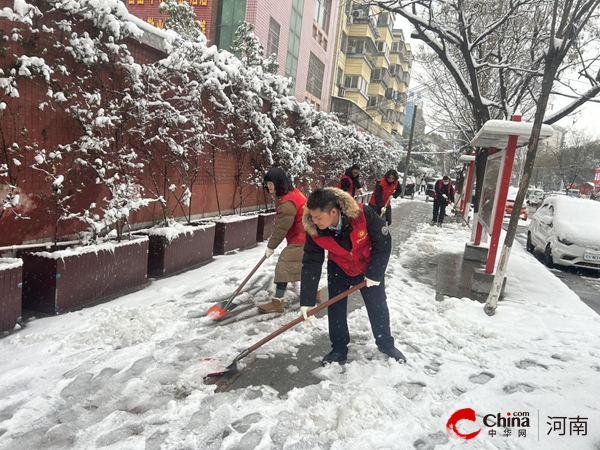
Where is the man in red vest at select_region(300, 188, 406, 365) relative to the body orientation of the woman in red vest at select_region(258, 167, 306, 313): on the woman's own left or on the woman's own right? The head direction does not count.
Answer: on the woman's own left

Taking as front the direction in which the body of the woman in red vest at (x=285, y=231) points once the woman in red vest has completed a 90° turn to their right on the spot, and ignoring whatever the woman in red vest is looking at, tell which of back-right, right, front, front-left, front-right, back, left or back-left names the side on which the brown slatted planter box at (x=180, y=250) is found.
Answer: front-left

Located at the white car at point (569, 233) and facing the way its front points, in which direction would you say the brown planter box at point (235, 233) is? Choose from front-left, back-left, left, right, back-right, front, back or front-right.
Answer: right

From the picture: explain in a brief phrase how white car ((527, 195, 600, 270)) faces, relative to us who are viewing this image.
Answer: facing the viewer and to the right of the viewer

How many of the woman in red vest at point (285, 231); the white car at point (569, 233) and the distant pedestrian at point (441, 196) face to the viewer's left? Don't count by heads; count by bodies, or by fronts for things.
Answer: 1

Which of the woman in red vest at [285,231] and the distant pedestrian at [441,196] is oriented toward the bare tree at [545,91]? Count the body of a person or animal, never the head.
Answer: the distant pedestrian

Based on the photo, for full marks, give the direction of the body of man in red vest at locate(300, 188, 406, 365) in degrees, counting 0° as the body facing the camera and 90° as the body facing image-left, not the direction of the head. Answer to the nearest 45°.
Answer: approximately 45°

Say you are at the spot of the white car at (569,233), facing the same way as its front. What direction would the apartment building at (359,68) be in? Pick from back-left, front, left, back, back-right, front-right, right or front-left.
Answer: back

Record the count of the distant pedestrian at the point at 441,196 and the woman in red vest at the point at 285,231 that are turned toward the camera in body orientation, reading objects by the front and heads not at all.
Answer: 1

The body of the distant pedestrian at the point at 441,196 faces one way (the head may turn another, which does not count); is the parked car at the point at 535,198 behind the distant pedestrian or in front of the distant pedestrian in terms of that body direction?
behind

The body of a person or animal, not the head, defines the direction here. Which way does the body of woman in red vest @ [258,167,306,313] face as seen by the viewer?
to the viewer's left

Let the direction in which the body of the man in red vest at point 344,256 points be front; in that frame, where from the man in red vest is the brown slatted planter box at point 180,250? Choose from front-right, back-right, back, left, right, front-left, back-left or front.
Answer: right

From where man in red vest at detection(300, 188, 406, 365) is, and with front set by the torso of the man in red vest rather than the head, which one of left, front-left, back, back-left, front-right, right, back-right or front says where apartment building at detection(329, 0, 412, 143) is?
back-right

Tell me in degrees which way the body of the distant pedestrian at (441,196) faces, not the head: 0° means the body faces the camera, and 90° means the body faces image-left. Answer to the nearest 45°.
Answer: approximately 0°

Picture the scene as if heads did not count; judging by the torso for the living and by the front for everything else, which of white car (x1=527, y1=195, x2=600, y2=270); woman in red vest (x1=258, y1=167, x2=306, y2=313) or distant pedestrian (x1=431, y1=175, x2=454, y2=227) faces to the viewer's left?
the woman in red vest
